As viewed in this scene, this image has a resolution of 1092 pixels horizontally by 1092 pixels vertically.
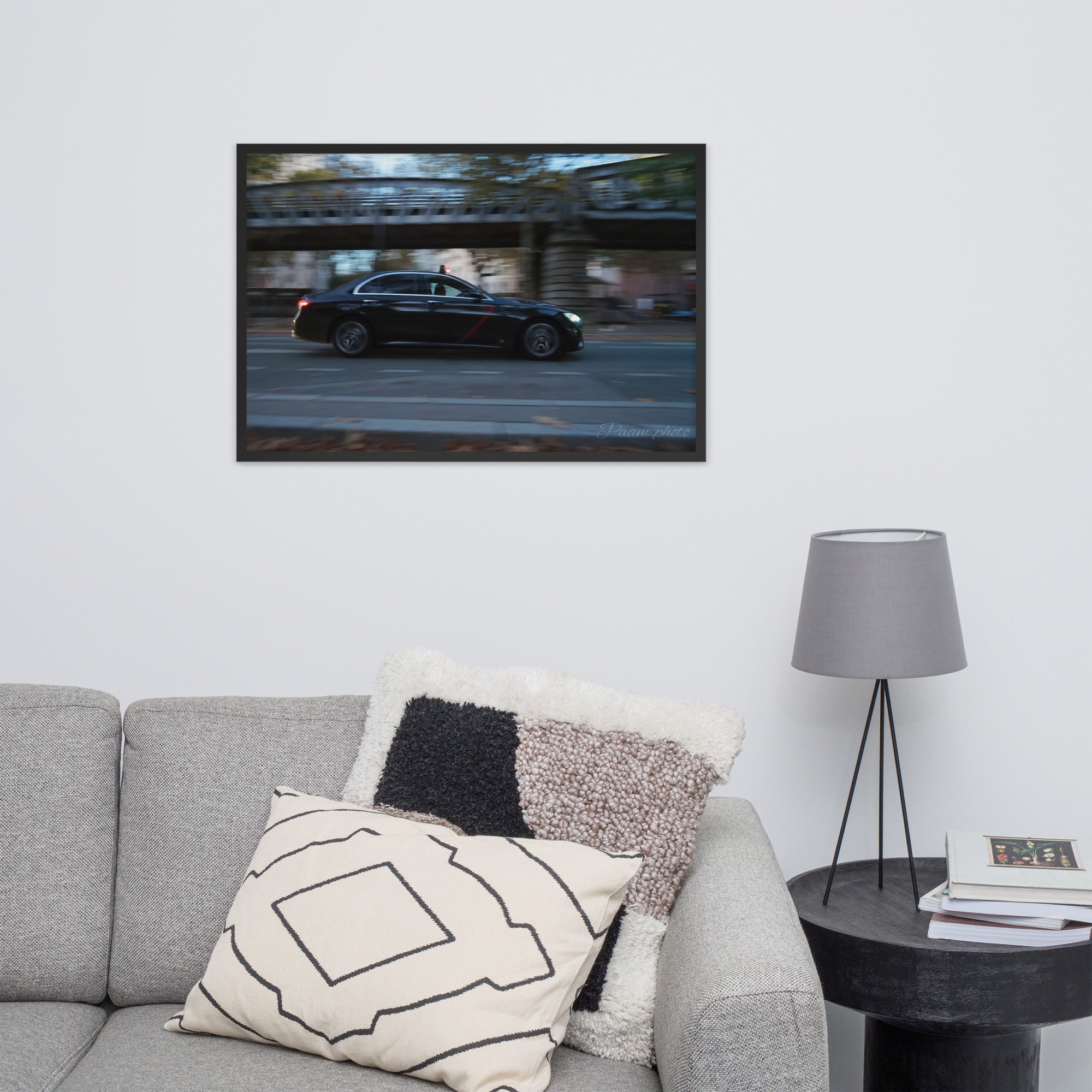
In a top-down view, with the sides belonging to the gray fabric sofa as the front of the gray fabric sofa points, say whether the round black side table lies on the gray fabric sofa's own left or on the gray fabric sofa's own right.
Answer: on the gray fabric sofa's own left

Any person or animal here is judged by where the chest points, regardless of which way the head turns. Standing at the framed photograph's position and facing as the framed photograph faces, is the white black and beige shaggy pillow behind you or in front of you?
in front

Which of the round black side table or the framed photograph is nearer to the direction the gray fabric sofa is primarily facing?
the round black side table

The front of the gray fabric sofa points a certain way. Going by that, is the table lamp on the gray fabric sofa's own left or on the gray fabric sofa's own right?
on the gray fabric sofa's own left

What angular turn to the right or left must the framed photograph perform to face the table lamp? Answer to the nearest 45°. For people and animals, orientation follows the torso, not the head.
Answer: approximately 45° to its left

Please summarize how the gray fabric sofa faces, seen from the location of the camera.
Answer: facing the viewer

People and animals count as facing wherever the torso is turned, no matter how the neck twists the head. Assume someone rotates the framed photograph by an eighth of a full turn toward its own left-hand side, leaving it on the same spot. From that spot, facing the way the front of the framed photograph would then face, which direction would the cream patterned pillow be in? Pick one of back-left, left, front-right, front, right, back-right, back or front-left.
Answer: front-right

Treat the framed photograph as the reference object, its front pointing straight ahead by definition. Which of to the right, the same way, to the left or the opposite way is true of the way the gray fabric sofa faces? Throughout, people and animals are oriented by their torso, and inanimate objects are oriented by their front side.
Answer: the same way

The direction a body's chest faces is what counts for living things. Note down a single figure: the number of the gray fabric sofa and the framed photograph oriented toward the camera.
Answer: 2

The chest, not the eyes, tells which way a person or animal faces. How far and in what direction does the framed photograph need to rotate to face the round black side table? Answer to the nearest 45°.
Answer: approximately 45° to its left
